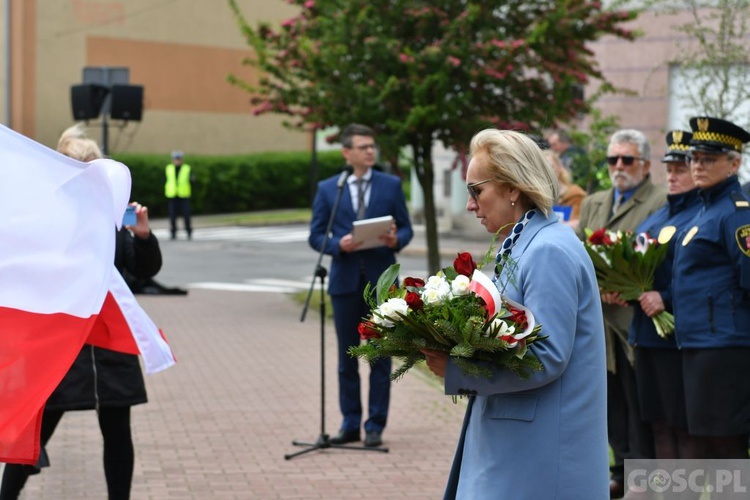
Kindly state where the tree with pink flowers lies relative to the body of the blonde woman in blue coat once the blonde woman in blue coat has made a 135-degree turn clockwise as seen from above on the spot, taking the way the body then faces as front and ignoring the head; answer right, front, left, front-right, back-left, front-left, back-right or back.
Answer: front-left

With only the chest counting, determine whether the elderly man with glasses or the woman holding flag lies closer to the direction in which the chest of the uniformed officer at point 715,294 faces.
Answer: the woman holding flag

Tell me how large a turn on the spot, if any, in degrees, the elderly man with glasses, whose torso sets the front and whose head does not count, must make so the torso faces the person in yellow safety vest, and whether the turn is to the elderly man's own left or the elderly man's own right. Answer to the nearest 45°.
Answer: approximately 90° to the elderly man's own right

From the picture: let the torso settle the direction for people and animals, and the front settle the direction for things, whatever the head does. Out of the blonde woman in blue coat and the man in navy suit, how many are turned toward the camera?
1

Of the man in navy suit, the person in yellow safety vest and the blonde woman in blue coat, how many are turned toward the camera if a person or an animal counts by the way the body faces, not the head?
2

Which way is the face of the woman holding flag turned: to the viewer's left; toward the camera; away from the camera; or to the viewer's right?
away from the camera

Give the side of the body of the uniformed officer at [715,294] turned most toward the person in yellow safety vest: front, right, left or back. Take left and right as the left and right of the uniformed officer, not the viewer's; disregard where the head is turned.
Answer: right

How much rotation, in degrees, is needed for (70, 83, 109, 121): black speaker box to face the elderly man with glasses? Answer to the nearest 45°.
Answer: approximately 45° to its left

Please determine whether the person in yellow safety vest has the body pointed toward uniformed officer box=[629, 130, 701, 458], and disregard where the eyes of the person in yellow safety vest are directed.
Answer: yes

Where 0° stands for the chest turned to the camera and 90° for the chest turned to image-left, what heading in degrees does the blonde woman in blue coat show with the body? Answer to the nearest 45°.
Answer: approximately 90°
